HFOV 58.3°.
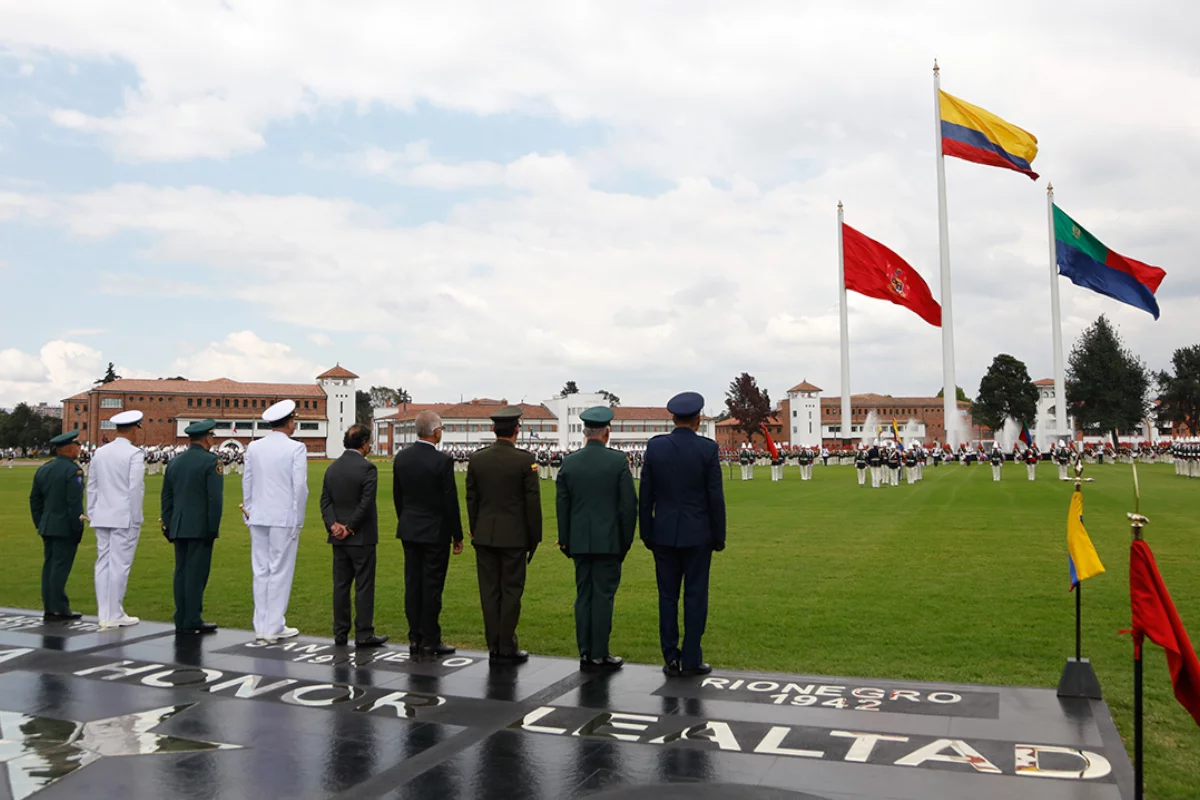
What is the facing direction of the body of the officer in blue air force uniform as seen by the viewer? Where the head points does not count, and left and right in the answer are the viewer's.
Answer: facing away from the viewer

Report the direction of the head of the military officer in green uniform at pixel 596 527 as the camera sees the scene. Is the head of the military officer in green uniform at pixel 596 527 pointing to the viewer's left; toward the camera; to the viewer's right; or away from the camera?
away from the camera

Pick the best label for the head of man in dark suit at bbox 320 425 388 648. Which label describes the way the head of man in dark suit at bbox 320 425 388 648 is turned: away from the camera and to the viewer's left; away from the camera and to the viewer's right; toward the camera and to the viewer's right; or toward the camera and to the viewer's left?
away from the camera and to the viewer's right

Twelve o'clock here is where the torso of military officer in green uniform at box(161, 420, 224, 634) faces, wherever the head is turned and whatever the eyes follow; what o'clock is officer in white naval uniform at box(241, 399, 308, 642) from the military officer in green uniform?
The officer in white naval uniform is roughly at 3 o'clock from the military officer in green uniform.

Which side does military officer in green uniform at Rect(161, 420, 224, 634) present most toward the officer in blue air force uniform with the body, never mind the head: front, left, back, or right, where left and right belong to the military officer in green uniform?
right

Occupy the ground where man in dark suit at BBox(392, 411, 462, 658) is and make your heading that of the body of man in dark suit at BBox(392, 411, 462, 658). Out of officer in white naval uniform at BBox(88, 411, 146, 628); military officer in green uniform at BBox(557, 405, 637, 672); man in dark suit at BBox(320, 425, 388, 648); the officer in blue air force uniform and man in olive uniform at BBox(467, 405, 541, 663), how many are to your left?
2

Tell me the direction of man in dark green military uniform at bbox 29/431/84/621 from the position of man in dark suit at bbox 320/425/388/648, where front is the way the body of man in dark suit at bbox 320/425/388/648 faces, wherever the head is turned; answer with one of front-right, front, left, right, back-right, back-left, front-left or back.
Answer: left

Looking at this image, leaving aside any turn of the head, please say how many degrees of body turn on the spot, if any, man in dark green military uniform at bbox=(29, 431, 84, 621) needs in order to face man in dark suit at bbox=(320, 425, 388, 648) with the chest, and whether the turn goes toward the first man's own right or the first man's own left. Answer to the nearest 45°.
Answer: approximately 90° to the first man's own right

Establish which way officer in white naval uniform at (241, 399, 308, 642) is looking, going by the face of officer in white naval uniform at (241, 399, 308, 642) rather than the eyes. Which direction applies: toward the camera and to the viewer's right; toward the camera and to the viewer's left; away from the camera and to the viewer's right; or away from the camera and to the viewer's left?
away from the camera and to the viewer's right

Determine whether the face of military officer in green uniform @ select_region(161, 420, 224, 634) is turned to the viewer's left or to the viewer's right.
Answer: to the viewer's right

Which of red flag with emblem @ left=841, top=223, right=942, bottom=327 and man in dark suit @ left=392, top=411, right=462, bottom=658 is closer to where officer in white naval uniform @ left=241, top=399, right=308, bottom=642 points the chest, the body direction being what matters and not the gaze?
the red flag with emblem

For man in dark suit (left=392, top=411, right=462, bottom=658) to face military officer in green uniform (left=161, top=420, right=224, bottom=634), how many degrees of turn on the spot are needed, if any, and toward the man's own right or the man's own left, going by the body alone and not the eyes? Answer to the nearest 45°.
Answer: approximately 90° to the man's own left

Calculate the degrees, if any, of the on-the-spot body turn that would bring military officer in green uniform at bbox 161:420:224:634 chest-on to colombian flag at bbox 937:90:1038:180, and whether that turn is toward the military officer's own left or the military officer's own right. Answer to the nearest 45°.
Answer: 0° — they already face it

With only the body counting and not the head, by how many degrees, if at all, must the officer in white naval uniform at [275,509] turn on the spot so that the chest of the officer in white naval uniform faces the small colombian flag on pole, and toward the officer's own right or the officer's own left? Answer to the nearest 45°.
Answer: approximately 90° to the officer's own right

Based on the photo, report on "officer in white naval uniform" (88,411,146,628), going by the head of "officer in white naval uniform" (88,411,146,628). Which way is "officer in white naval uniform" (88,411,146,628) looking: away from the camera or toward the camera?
away from the camera

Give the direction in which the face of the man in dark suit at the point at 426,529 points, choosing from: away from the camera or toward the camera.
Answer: away from the camera
